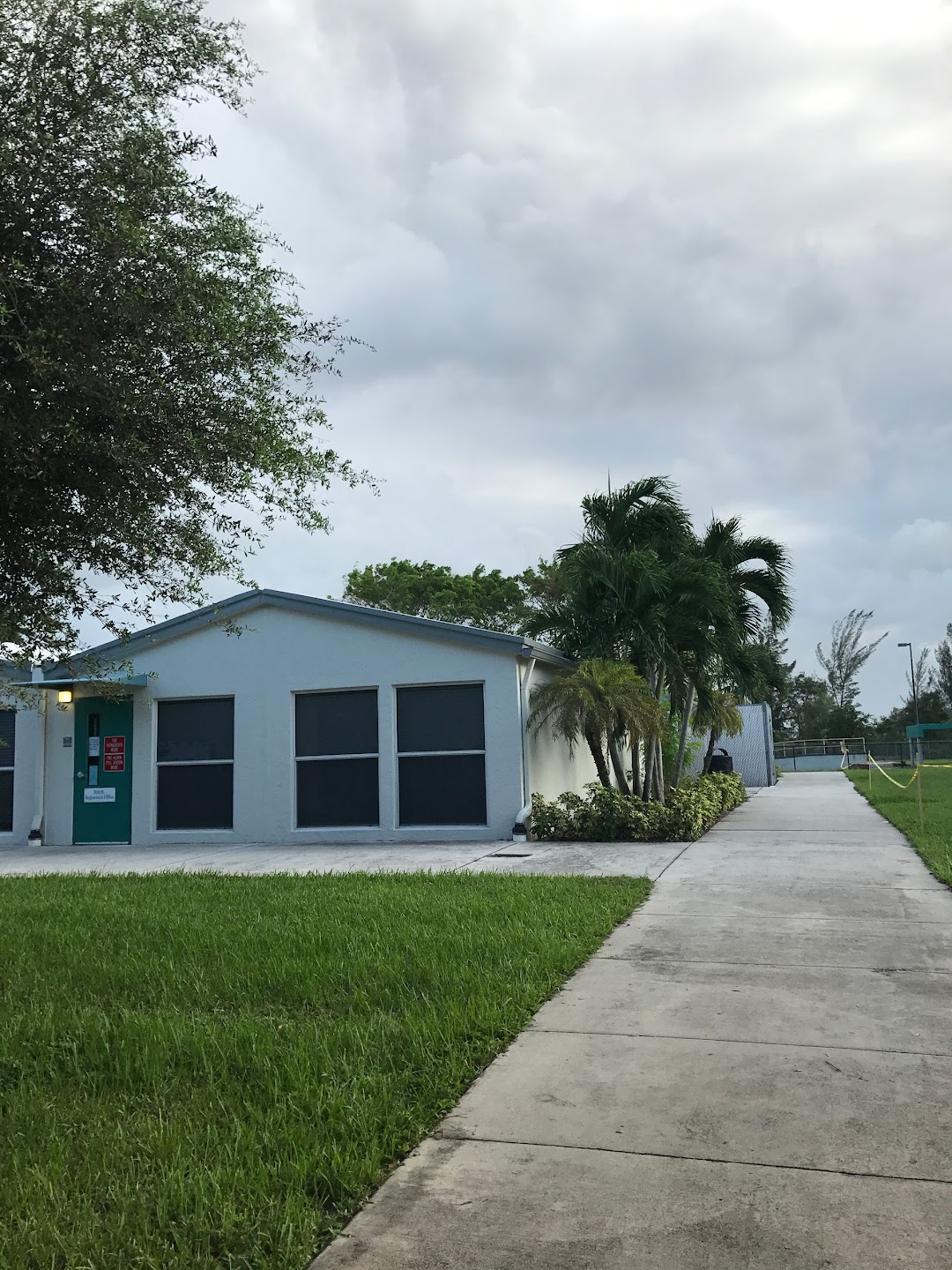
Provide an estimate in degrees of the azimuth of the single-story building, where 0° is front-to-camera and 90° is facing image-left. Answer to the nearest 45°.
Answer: approximately 0°

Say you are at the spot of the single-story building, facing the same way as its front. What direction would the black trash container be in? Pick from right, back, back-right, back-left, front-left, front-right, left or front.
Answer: back-left

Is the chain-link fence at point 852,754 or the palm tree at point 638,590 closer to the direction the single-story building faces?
the palm tree

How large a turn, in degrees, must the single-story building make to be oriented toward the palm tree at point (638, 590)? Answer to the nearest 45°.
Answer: approximately 90° to its left

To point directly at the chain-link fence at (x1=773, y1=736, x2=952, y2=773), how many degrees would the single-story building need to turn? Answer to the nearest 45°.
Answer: approximately 135° to its left

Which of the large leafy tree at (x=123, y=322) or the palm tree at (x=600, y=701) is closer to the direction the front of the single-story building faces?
the large leafy tree

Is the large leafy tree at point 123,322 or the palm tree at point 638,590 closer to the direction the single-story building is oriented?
the large leafy tree

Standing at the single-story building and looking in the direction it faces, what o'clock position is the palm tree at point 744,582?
The palm tree is roughly at 9 o'clock from the single-story building.

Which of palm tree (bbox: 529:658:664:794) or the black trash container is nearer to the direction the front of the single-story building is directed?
the palm tree

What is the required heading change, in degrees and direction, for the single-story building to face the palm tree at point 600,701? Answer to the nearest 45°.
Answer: approximately 45° to its left
